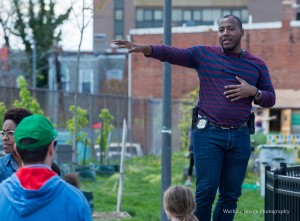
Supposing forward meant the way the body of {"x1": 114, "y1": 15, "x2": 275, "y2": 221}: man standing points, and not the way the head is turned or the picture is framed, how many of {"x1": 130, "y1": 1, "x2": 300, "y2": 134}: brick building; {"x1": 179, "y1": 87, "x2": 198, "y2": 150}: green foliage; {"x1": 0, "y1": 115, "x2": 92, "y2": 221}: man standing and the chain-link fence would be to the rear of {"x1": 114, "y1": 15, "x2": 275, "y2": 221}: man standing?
3

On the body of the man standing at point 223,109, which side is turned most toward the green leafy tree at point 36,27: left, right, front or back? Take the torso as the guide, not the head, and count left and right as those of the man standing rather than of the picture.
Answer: back

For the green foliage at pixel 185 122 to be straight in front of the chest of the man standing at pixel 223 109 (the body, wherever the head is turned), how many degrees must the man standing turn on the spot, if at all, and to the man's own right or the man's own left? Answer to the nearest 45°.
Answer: approximately 180°

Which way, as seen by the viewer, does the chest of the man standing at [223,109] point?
toward the camera

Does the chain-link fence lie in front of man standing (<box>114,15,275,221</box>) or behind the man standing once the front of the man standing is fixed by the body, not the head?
behind

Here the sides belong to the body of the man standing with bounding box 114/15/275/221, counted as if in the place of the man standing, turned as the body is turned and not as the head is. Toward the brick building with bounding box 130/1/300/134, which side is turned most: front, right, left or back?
back

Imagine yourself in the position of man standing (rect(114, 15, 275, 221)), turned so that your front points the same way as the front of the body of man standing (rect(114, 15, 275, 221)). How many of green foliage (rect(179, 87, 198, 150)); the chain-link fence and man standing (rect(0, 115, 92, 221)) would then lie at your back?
2

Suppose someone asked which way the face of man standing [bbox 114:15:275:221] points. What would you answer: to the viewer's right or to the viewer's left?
to the viewer's left
